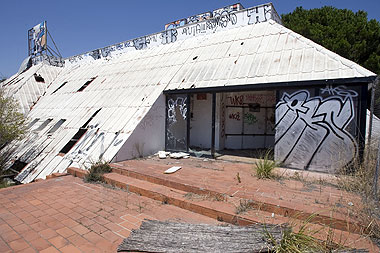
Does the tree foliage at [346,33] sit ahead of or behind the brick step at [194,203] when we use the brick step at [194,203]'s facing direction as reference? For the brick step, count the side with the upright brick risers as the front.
behind

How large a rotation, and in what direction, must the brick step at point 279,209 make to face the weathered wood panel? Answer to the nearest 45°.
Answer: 0° — it already faces it

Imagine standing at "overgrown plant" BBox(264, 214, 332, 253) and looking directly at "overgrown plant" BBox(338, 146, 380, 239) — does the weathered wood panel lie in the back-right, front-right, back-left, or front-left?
back-left

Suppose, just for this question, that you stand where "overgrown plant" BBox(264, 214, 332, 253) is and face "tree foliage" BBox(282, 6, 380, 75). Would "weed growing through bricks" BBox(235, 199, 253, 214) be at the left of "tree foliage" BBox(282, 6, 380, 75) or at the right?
left

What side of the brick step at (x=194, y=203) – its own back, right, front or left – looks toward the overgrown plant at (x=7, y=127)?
right

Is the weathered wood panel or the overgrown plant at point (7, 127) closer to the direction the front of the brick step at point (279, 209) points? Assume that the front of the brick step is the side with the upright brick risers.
the weathered wood panel

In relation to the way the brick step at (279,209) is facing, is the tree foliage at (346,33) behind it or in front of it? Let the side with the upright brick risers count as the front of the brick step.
behind
